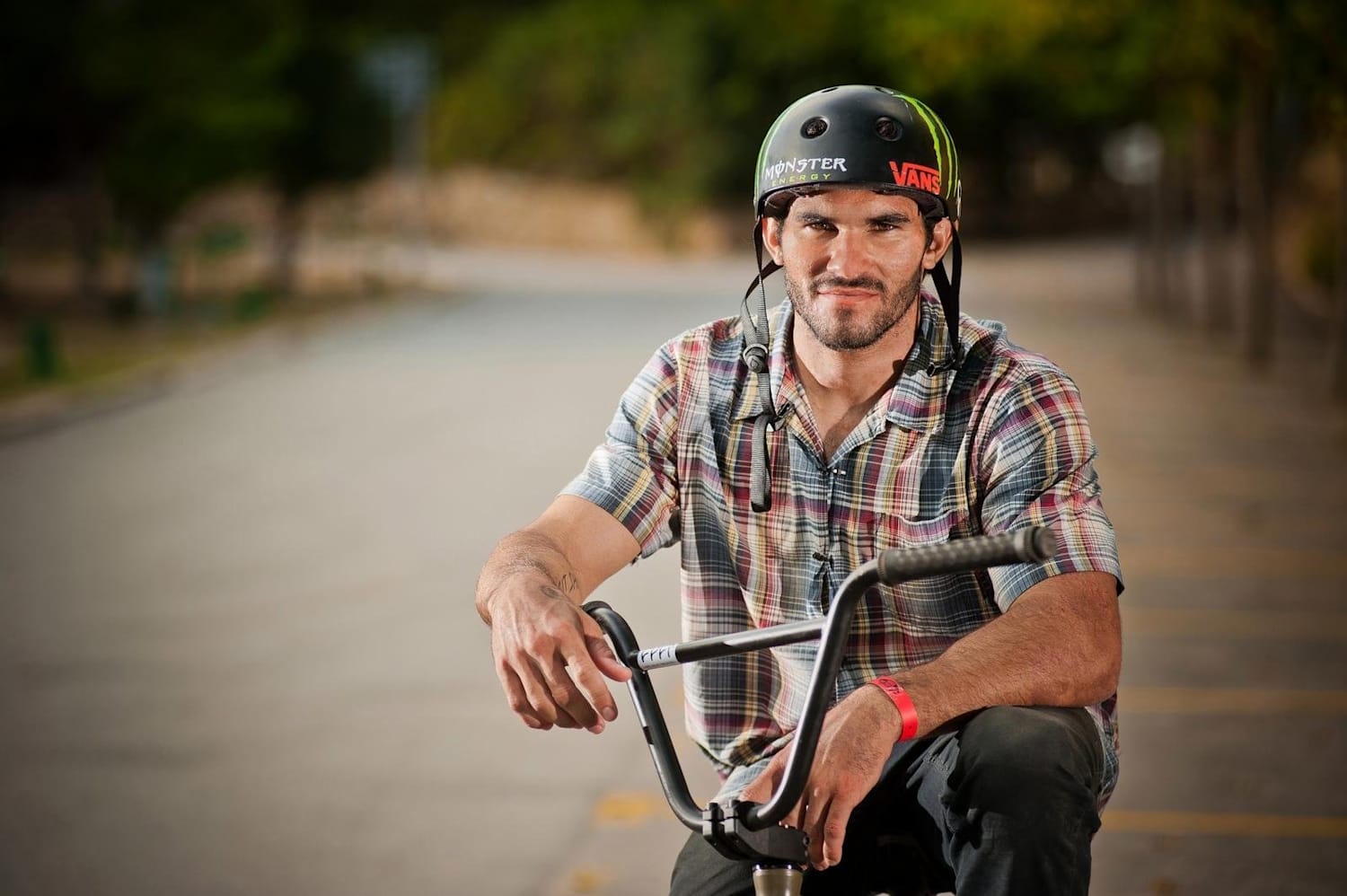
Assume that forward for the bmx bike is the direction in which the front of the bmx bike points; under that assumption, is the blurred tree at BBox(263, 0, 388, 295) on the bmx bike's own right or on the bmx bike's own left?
on the bmx bike's own right

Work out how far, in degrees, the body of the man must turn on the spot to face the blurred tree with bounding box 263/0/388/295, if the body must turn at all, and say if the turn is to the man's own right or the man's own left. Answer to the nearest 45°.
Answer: approximately 180°

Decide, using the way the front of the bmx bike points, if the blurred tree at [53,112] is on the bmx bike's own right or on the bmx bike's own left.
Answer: on the bmx bike's own right

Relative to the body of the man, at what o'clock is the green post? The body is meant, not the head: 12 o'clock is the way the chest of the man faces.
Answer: The green post is roughly at 5 o'clock from the man.

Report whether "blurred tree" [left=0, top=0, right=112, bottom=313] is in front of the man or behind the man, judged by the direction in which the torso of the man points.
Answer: behind

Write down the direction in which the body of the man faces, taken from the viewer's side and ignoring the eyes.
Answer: toward the camera

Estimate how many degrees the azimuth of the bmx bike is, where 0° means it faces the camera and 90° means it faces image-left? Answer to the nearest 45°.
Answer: approximately 45°

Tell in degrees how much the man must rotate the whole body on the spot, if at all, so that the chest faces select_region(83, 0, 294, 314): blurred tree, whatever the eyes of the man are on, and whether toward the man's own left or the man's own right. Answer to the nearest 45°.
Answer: approximately 180°

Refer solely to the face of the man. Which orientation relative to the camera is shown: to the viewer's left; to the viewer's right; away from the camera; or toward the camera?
toward the camera

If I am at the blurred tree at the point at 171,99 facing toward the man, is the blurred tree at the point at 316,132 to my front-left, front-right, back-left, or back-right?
back-left
